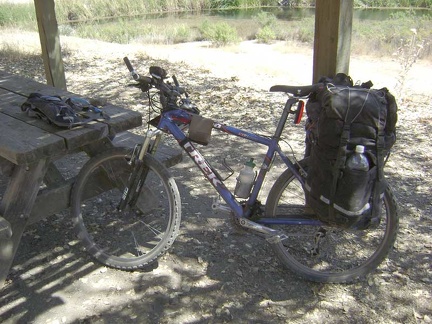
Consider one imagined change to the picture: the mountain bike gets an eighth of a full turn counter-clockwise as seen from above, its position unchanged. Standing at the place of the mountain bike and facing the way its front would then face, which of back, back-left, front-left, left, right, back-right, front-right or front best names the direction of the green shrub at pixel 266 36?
back-right

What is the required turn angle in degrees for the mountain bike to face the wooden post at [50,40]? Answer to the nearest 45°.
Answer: approximately 45° to its right

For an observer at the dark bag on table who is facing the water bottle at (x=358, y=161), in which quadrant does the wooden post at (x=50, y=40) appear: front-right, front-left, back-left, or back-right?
back-left

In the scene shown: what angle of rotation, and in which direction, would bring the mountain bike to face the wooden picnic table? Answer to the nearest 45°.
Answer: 0° — it already faces it

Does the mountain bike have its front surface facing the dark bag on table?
yes

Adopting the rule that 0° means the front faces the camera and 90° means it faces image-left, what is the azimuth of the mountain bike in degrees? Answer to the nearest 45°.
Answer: approximately 90°
